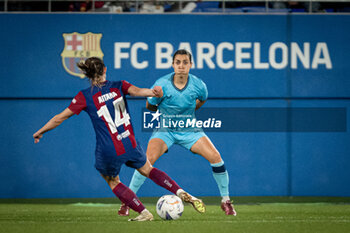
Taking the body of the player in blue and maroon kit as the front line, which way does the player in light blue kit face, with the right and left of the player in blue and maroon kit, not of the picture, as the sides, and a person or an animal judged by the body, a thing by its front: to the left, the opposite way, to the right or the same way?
the opposite way

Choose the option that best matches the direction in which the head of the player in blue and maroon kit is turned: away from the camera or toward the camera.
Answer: away from the camera

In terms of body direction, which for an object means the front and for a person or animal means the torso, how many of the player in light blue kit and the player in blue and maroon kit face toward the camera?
1

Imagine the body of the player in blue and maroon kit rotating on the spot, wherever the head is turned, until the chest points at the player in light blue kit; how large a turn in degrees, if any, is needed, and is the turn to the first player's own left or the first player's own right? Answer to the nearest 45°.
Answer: approximately 45° to the first player's own right

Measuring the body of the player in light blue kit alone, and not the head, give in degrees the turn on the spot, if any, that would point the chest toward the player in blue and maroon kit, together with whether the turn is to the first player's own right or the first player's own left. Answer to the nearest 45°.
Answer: approximately 45° to the first player's own right

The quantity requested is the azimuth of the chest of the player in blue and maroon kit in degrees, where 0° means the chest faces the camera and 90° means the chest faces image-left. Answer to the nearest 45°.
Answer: approximately 180°

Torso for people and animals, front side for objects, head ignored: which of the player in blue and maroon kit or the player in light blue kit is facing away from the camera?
the player in blue and maroon kit

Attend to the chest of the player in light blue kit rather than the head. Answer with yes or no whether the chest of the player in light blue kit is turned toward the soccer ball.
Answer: yes
